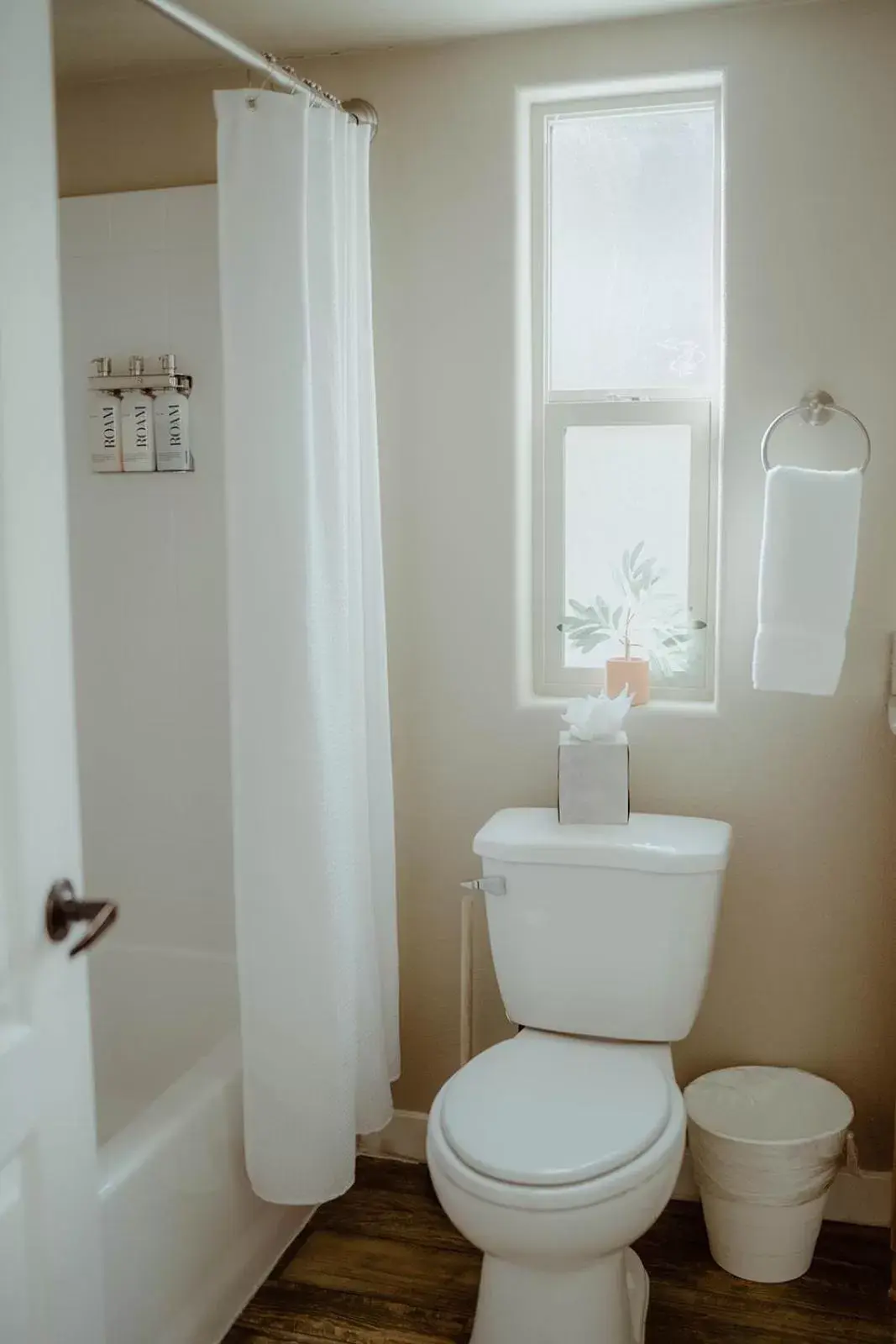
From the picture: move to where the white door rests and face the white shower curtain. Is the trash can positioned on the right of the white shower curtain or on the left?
right

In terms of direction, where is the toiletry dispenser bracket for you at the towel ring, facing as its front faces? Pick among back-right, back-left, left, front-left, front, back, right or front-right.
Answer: right

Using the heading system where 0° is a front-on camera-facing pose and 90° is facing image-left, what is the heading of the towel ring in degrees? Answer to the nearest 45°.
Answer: approximately 0°

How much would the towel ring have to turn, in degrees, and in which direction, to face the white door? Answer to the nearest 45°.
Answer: approximately 45° to its right

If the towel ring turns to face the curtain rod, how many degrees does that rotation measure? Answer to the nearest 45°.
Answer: approximately 45° to its right
